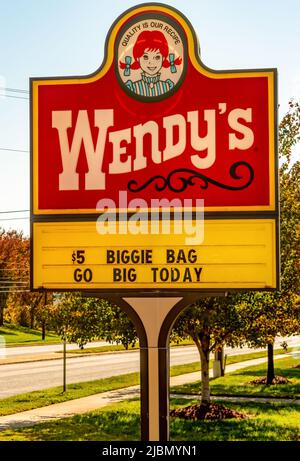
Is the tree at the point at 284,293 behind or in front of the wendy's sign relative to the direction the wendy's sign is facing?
behind

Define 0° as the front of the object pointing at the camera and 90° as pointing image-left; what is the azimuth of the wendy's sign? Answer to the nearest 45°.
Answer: approximately 0°

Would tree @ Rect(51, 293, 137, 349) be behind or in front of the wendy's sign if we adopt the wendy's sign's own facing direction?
behind
